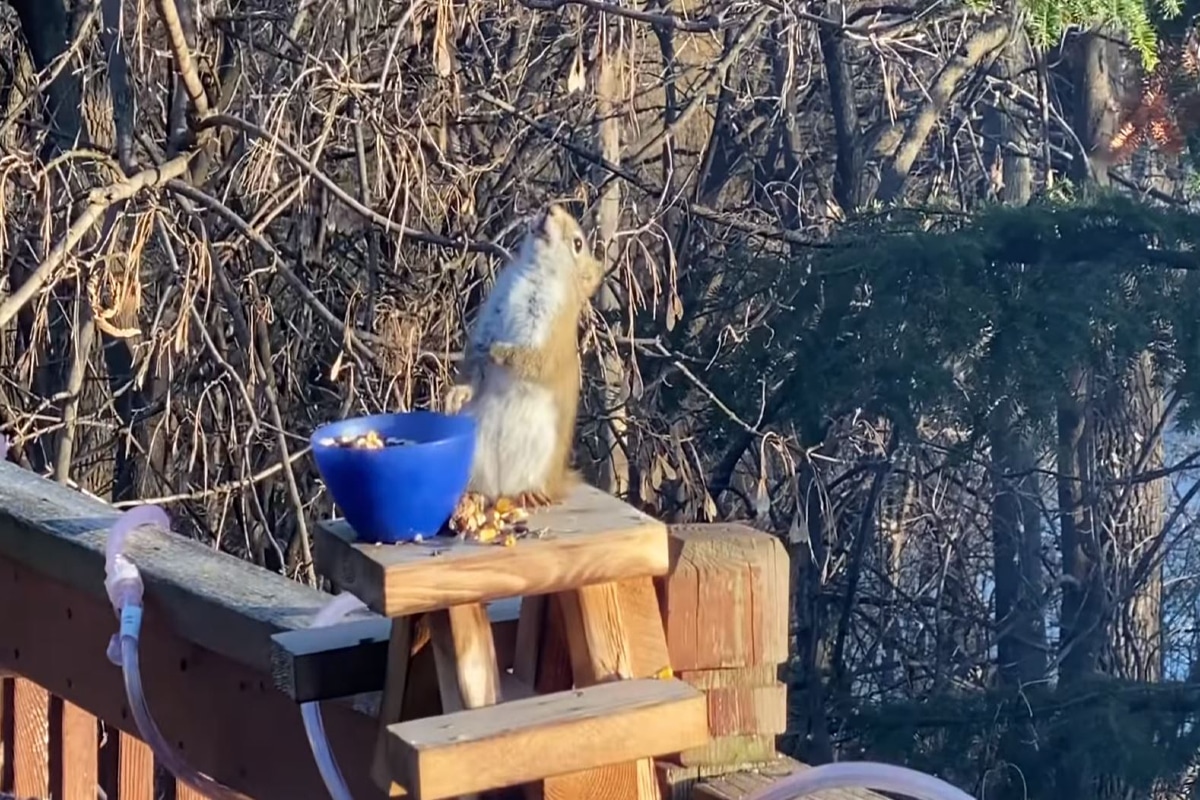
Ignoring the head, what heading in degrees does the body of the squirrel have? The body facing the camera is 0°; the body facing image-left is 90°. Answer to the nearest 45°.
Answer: approximately 45°

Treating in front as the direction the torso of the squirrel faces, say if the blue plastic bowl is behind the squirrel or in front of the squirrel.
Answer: in front

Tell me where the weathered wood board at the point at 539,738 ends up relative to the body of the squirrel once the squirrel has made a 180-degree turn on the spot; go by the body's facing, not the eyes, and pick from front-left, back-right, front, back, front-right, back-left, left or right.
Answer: back-right
